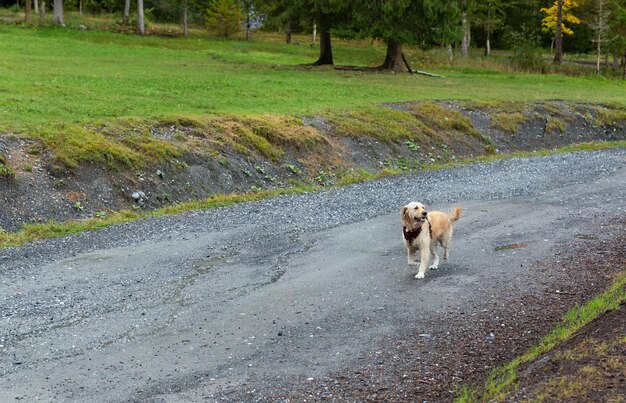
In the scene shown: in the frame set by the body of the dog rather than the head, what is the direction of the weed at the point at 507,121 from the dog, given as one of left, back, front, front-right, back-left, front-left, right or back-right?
back-right

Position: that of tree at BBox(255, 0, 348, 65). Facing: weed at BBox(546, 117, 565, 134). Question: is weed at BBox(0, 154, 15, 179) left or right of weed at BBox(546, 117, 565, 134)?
right

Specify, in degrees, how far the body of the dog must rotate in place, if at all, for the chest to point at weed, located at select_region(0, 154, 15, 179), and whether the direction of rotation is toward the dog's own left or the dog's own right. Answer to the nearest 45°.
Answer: approximately 90° to the dog's own right

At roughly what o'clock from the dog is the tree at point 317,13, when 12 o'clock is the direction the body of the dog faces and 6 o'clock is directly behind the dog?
The tree is roughly at 4 o'clock from the dog.

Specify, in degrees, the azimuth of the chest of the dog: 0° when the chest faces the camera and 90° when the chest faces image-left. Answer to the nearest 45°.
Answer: approximately 45°

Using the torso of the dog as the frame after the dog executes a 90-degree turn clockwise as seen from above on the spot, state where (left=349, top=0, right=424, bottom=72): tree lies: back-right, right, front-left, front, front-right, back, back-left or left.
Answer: front-right

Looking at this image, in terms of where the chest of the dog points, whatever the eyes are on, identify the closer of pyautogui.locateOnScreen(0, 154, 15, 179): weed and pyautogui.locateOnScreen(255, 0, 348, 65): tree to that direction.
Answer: the weed

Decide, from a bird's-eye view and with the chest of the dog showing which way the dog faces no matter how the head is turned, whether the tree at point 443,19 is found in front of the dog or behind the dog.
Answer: behind

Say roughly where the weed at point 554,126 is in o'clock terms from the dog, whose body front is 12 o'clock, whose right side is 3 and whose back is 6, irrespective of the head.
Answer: The weed is roughly at 5 o'clock from the dog.
